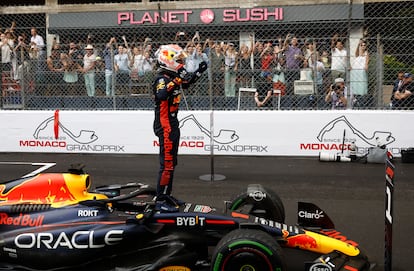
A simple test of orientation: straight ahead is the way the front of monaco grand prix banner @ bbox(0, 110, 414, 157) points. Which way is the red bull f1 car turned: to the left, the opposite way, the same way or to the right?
to the left

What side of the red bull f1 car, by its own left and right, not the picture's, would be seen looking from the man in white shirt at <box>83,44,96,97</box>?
left

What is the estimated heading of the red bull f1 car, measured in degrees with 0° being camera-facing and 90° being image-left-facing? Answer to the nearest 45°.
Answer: approximately 270°

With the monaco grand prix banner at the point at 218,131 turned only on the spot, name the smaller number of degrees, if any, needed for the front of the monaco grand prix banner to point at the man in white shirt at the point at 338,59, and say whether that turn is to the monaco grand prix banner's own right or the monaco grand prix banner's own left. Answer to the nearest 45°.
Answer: approximately 90° to the monaco grand prix banner's own left

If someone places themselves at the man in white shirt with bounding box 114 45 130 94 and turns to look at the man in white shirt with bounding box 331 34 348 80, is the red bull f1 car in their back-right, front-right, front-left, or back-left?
front-right

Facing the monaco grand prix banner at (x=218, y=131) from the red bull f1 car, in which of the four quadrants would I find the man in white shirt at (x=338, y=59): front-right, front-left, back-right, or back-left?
front-right

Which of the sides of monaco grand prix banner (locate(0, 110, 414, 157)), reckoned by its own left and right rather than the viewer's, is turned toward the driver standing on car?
front

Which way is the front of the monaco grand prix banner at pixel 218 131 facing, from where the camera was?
facing the viewer

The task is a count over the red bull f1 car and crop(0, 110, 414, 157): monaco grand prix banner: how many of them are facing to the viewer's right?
1

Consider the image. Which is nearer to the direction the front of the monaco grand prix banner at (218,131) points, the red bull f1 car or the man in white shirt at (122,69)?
the red bull f1 car
